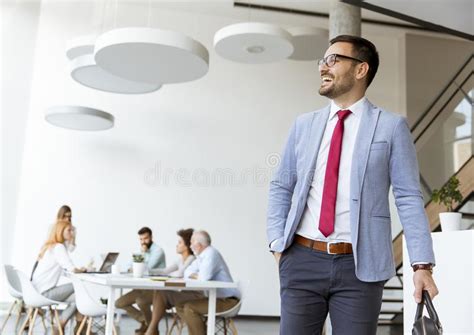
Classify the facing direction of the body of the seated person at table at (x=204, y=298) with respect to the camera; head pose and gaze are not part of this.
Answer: to the viewer's left

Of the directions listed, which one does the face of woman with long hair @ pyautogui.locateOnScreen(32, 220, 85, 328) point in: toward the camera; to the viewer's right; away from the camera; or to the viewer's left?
to the viewer's right

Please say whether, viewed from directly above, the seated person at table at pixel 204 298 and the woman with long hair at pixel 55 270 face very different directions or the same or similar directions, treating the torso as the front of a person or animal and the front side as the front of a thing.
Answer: very different directions

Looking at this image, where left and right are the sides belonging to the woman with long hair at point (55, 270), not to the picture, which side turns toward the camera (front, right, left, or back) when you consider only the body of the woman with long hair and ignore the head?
right

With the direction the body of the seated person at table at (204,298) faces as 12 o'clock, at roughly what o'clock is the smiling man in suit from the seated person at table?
The smiling man in suit is roughly at 9 o'clock from the seated person at table.

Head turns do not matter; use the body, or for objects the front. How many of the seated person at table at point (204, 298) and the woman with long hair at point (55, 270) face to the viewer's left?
1

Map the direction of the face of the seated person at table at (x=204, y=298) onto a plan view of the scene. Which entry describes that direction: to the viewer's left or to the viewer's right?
to the viewer's left
